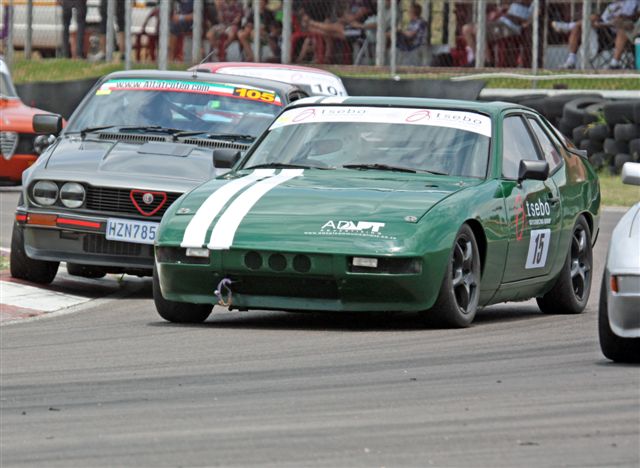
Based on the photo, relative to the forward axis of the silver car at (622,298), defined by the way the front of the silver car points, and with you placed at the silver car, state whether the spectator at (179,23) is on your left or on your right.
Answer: on your right

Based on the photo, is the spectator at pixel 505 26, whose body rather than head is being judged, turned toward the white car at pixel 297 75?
no

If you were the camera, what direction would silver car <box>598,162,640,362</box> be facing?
facing the viewer and to the left of the viewer

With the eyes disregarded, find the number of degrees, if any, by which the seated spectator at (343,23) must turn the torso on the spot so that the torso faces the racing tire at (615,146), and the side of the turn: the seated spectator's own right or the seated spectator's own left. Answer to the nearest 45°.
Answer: approximately 135° to the seated spectator's own left

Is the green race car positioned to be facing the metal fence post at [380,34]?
no

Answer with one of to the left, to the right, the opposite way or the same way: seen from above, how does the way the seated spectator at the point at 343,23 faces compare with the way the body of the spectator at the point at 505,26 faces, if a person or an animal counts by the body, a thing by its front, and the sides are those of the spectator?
the same way

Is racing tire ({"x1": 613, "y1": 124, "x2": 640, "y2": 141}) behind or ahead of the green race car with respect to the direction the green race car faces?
behind

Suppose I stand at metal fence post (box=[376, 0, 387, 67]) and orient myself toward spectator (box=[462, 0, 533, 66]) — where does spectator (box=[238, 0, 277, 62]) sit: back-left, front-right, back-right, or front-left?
back-left

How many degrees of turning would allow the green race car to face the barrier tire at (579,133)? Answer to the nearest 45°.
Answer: approximately 135° to its right

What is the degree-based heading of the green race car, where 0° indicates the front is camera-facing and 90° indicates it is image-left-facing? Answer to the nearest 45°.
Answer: approximately 45°

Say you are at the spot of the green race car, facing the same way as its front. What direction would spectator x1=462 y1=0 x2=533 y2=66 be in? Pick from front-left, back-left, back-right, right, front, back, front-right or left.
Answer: back-right
